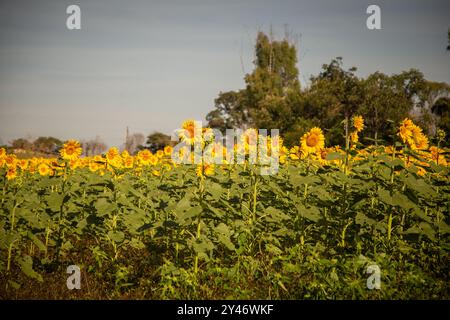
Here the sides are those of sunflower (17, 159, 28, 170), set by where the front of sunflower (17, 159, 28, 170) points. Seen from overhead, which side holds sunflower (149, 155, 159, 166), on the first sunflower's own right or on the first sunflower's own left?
on the first sunflower's own left

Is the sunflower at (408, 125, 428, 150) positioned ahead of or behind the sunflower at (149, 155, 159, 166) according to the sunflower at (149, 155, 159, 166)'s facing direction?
ahead

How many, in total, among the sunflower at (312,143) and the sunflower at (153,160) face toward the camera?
2

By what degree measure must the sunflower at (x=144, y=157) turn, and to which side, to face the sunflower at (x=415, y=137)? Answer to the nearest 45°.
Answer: approximately 45° to its left

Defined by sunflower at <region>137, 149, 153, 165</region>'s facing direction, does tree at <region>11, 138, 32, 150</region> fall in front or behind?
behind

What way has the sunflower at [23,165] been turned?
toward the camera

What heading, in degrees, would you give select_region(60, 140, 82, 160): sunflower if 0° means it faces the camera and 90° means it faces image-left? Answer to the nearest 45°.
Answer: approximately 0°

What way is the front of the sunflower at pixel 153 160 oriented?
toward the camera

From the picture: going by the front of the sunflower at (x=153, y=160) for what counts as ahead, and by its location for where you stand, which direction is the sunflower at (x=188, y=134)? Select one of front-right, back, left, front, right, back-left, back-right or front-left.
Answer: front

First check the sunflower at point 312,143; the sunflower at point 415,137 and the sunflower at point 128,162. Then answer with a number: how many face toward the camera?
3
